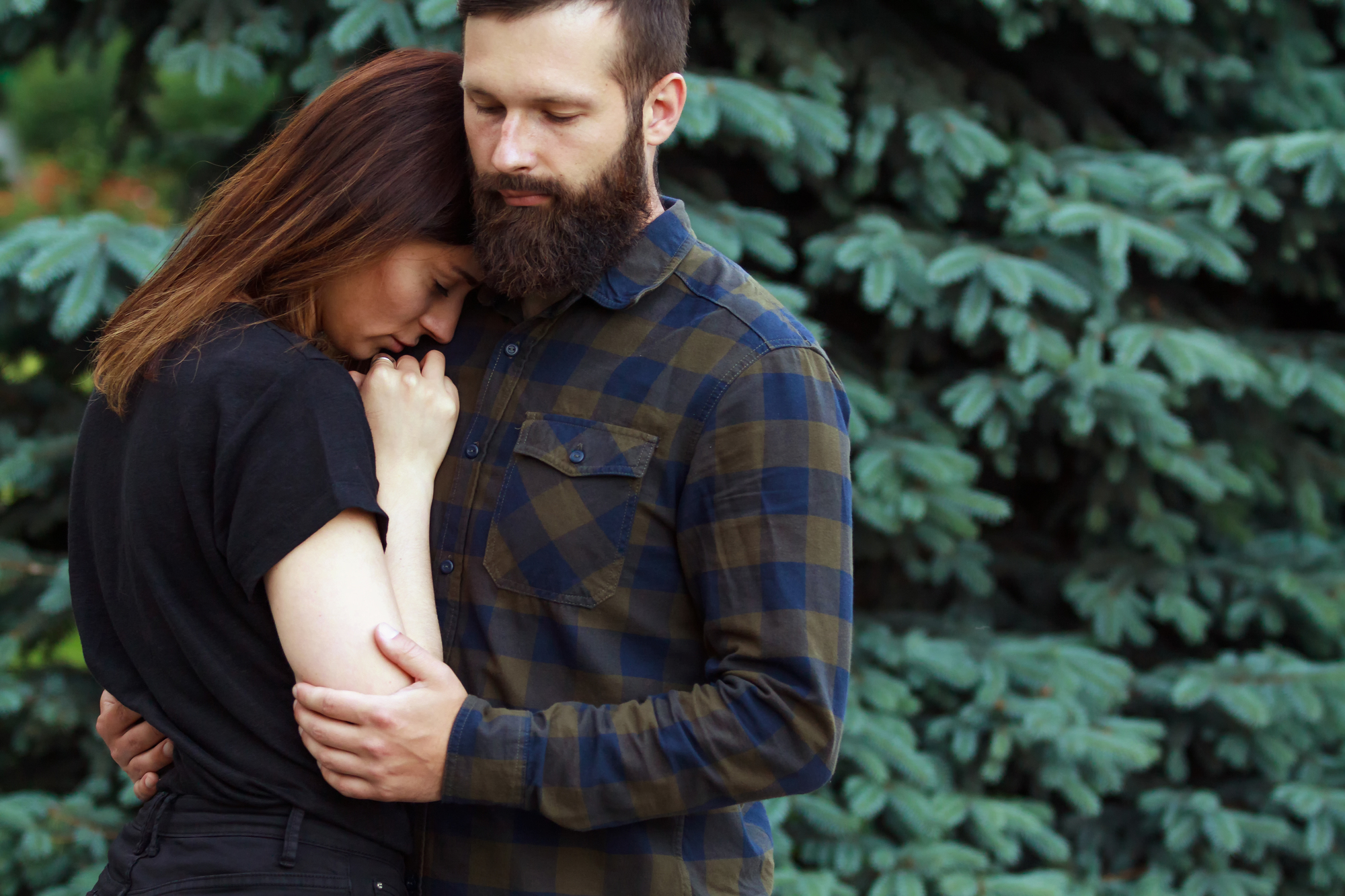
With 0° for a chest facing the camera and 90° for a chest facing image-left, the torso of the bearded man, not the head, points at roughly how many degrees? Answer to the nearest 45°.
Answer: approximately 45°

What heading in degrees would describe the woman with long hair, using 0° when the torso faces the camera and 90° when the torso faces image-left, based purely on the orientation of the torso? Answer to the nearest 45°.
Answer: approximately 270°

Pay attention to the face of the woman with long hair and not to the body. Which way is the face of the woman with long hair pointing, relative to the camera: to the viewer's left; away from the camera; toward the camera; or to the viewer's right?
to the viewer's right

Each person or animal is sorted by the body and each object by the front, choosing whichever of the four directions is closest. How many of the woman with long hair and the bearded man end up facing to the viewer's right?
1

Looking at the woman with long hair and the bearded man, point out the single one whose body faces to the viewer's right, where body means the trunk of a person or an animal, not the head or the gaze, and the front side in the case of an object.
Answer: the woman with long hair
